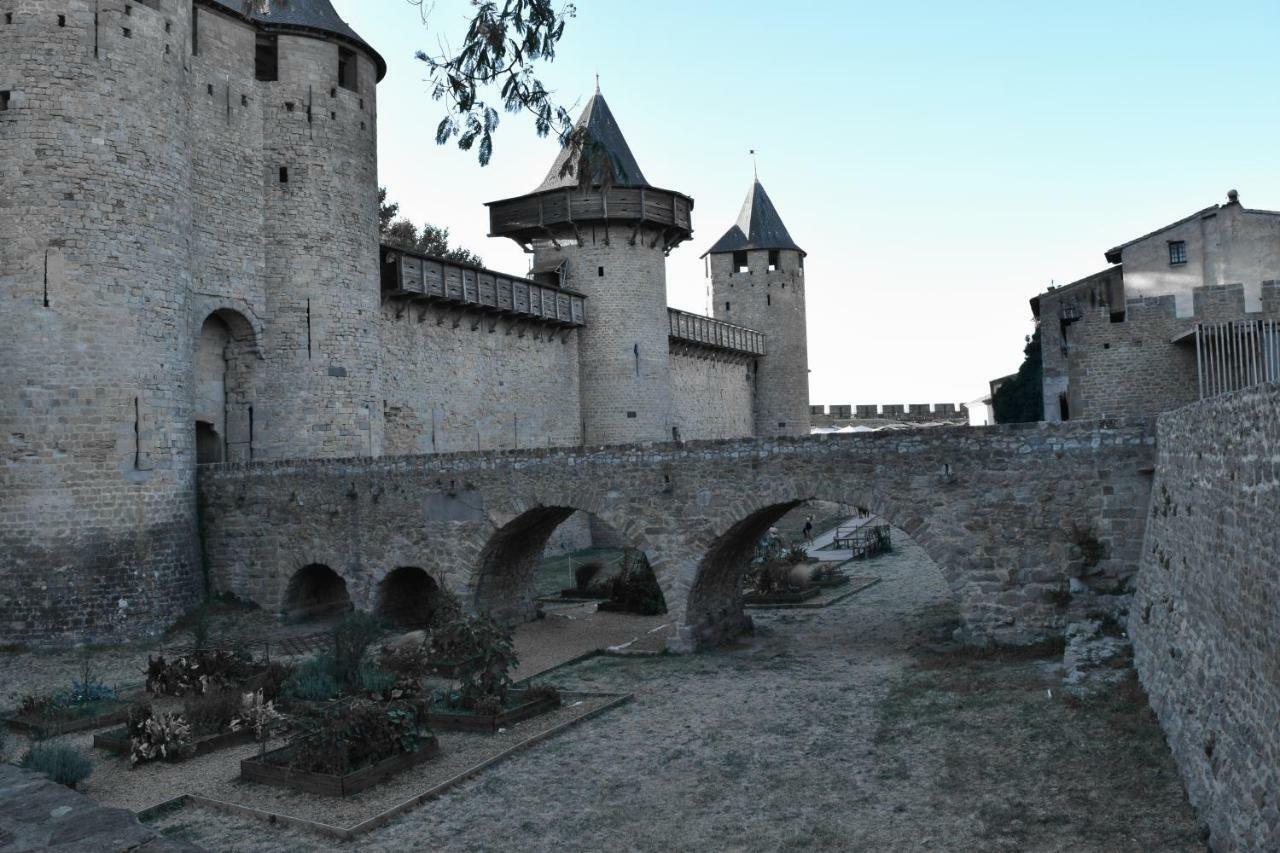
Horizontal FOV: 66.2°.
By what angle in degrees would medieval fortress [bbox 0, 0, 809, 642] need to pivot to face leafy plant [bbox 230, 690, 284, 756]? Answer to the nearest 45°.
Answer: approximately 45° to its right

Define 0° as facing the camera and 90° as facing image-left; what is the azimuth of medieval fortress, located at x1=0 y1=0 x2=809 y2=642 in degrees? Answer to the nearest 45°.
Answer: approximately 315°

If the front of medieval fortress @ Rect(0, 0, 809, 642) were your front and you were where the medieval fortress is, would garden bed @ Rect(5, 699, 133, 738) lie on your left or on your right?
on your right

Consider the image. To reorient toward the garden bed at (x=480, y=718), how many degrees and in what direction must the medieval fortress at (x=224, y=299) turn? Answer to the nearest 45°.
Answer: approximately 45° to its right

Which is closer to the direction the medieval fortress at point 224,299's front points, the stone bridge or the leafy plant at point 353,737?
the stone bridge

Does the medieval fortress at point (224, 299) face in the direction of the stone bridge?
yes

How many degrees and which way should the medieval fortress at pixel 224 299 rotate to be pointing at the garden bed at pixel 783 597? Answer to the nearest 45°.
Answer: approximately 45° to its left

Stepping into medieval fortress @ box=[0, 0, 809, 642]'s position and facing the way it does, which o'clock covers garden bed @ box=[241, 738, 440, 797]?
The garden bed is roughly at 1 o'clock from the medieval fortress.

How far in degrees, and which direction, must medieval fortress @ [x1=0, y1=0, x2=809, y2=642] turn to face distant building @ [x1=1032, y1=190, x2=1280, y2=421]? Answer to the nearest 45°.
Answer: approximately 45° to its left

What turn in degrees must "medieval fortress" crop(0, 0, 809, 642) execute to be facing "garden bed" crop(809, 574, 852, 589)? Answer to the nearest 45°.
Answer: approximately 45° to its left

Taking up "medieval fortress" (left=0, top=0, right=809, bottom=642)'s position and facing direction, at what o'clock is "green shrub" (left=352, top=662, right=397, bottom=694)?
The green shrub is roughly at 1 o'clock from the medieval fortress.
